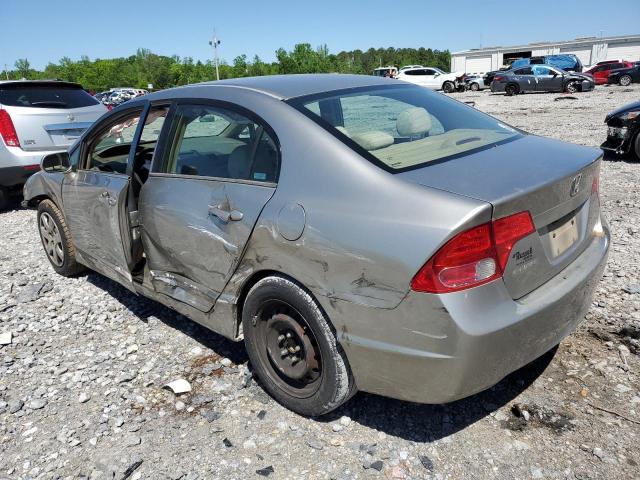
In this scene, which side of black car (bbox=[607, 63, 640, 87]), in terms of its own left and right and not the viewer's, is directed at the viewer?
right

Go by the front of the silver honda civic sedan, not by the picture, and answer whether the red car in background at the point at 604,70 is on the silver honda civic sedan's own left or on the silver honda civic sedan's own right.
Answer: on the silver honda civic sedan's own right

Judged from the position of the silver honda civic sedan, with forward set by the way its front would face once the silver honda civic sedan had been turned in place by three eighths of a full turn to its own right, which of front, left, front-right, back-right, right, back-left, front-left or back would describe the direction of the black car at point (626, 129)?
front-left

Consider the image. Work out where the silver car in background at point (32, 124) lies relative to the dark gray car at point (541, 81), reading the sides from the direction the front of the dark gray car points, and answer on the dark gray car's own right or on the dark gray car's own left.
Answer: on the dark gray car's own right

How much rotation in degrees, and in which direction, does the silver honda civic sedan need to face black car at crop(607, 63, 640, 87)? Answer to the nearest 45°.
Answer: approximately 90° to its right

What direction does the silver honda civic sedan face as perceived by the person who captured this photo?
facing away from the viewer and to the left of the viewer
